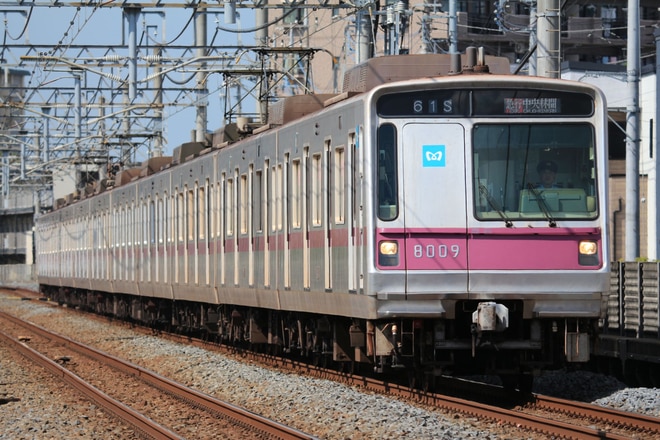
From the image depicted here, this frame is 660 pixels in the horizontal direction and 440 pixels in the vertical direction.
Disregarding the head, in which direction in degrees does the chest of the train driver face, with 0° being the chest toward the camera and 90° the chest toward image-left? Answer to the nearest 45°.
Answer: approximately 0°

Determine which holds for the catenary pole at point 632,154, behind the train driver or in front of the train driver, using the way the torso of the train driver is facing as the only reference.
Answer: behind

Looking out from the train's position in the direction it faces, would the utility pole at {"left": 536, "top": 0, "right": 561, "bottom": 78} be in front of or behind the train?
behind

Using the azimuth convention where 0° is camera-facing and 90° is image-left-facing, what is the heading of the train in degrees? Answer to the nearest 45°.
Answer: approximately 0°

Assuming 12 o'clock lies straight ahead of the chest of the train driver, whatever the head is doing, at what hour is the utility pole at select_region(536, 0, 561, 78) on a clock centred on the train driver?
The utility pole is roughly at 6 o'clock from the train driver.

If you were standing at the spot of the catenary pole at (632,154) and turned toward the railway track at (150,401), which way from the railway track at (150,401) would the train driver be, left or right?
left
